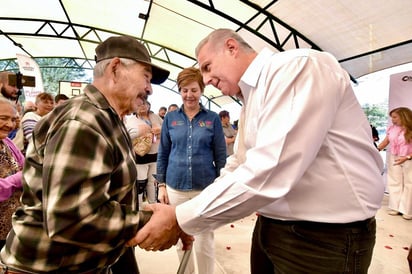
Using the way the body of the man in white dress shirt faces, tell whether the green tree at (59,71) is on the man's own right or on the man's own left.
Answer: on the man's own right

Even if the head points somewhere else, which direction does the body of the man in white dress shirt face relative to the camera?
to the viewer's left

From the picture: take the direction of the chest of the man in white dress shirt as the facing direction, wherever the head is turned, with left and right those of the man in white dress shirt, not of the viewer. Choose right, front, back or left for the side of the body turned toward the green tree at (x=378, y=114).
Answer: right

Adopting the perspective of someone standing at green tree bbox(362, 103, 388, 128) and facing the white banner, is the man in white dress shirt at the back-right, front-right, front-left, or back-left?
front-left

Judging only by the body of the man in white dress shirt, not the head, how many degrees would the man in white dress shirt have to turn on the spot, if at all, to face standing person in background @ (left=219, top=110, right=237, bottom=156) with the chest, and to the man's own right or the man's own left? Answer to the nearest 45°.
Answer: approximately 90° to the man's own right

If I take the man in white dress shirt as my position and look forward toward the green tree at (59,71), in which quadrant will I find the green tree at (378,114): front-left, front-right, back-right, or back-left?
front-right

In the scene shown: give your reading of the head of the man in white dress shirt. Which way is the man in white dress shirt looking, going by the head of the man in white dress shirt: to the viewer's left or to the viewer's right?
to the viewer's left
